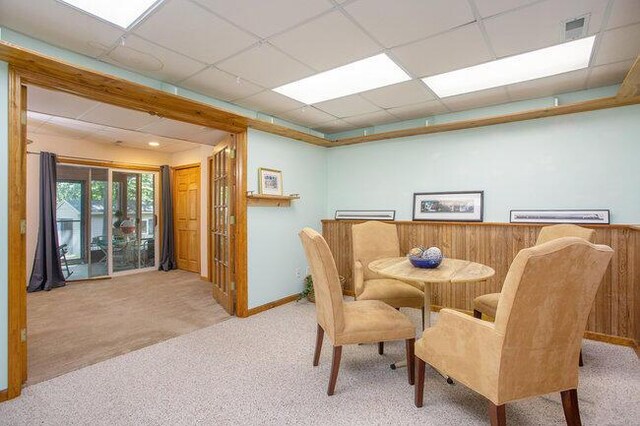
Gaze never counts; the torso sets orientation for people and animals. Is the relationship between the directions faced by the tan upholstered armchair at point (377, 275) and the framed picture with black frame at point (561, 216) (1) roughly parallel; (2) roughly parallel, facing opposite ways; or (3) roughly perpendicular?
roughly perpendicular

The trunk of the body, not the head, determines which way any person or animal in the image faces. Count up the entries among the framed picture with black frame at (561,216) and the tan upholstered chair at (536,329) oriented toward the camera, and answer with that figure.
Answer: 1

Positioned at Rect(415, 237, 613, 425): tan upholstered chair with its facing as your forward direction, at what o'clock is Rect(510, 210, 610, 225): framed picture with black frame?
The framed picture with black frame is roughly at 2 o'clock from the tan upholstered chair.

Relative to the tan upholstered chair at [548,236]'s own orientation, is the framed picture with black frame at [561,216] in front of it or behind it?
behind

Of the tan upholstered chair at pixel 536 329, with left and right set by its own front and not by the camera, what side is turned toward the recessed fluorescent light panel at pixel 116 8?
left

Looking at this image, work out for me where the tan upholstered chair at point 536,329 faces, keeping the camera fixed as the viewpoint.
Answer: facing away from the viewer and to the left of the viewer

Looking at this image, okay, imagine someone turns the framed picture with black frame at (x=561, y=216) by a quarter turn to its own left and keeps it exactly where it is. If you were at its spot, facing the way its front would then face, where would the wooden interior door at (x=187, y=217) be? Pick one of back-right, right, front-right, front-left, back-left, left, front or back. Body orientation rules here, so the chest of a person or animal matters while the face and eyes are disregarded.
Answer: back

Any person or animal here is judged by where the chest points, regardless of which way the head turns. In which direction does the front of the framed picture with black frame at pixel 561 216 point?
toward the camera

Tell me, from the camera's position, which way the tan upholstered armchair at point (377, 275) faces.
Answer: facing the viewer and to the right of the viewer

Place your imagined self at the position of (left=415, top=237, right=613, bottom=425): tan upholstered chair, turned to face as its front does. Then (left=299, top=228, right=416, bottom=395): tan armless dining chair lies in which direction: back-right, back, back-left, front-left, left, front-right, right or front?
front-left

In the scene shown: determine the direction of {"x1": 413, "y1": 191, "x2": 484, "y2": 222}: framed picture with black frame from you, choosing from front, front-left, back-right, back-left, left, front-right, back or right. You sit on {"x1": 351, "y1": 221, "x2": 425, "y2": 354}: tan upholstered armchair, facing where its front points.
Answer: left
